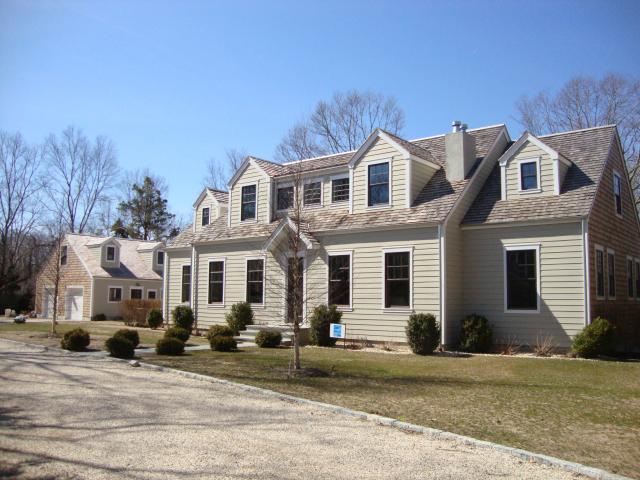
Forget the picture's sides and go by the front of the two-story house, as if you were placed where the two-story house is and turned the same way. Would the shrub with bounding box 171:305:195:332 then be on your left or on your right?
on your right

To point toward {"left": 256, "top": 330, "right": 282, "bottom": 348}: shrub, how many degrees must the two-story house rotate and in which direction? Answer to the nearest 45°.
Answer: approximately 45° to its right

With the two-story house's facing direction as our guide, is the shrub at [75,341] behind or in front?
in front

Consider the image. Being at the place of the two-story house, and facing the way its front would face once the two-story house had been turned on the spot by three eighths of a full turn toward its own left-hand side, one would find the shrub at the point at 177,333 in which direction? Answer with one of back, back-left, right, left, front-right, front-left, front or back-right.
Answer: back

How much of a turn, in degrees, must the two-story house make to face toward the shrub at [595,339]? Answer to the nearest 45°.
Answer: approximately 90° to its left

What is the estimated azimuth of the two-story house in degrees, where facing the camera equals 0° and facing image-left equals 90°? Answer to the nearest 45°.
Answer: approximately 45°

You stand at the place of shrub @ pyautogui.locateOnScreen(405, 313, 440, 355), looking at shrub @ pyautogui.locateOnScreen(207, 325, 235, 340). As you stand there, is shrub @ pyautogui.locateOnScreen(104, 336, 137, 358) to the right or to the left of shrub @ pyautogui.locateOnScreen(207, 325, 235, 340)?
left

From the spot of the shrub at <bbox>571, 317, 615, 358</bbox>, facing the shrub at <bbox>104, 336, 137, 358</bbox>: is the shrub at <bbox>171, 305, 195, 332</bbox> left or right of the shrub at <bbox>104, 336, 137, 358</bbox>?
right

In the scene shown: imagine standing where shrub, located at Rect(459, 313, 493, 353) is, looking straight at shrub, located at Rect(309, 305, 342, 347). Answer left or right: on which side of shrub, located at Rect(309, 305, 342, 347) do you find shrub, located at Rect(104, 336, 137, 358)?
left

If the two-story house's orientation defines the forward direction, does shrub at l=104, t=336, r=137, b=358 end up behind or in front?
in front

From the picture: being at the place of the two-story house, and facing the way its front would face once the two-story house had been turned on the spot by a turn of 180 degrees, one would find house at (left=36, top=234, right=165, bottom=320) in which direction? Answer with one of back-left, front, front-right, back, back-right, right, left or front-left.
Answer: left

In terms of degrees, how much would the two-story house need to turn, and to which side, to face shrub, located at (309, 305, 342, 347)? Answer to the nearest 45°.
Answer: approximately 45° to its right

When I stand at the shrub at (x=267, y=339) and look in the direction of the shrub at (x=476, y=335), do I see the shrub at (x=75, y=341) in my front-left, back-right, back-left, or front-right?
back-right
